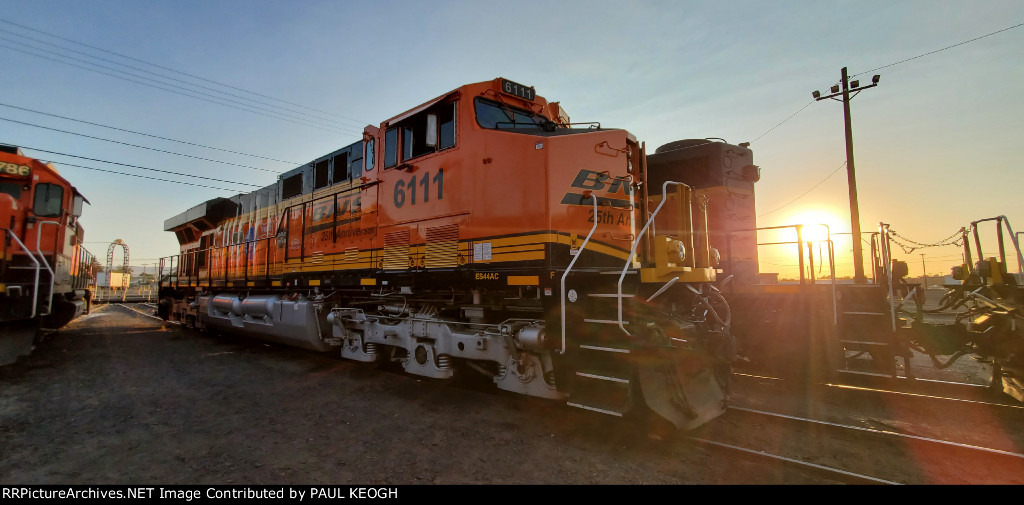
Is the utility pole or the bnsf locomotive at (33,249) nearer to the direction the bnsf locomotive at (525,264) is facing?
the utility pole

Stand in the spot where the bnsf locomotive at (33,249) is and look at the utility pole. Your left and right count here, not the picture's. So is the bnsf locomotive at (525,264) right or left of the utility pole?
right

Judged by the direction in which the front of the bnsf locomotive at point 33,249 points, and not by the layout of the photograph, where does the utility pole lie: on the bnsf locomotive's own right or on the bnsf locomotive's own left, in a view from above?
on the bnsf locomotive's own left

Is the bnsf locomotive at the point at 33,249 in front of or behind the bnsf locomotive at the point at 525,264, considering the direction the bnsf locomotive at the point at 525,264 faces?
behind

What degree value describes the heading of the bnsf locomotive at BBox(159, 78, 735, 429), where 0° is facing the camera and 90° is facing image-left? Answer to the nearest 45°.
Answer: approximately 315°

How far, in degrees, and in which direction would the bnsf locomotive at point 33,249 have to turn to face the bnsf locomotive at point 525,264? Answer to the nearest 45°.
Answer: approximately 45° to its left
